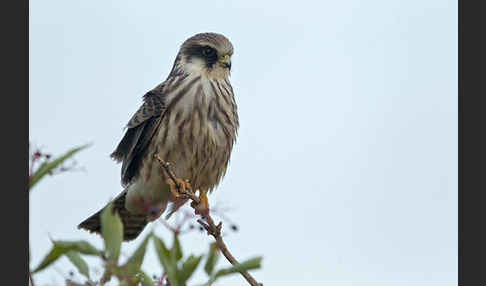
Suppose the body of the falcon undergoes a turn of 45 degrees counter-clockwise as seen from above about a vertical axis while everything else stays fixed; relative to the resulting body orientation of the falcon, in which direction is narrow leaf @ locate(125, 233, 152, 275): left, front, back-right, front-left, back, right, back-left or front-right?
right

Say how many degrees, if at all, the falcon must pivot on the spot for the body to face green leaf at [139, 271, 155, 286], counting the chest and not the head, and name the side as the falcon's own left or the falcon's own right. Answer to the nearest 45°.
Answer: approximately 45° to the falcon's own right

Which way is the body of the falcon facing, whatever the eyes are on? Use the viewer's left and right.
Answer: facing the viewer and to the right of the viewer

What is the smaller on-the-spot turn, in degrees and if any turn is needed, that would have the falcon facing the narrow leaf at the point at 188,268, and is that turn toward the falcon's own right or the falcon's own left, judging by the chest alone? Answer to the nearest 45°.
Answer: approximately 45° to the falcon's own right

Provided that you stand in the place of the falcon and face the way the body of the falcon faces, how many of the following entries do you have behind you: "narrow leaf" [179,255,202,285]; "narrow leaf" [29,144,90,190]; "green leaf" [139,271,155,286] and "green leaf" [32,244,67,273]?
0

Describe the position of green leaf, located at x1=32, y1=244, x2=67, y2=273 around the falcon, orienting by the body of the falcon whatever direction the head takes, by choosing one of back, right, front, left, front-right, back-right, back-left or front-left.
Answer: front-right

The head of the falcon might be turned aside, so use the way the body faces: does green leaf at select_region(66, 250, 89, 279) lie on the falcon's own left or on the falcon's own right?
on the falcon's own right

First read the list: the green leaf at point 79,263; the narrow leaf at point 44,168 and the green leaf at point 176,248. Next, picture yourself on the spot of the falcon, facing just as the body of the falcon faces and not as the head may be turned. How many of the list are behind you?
0
